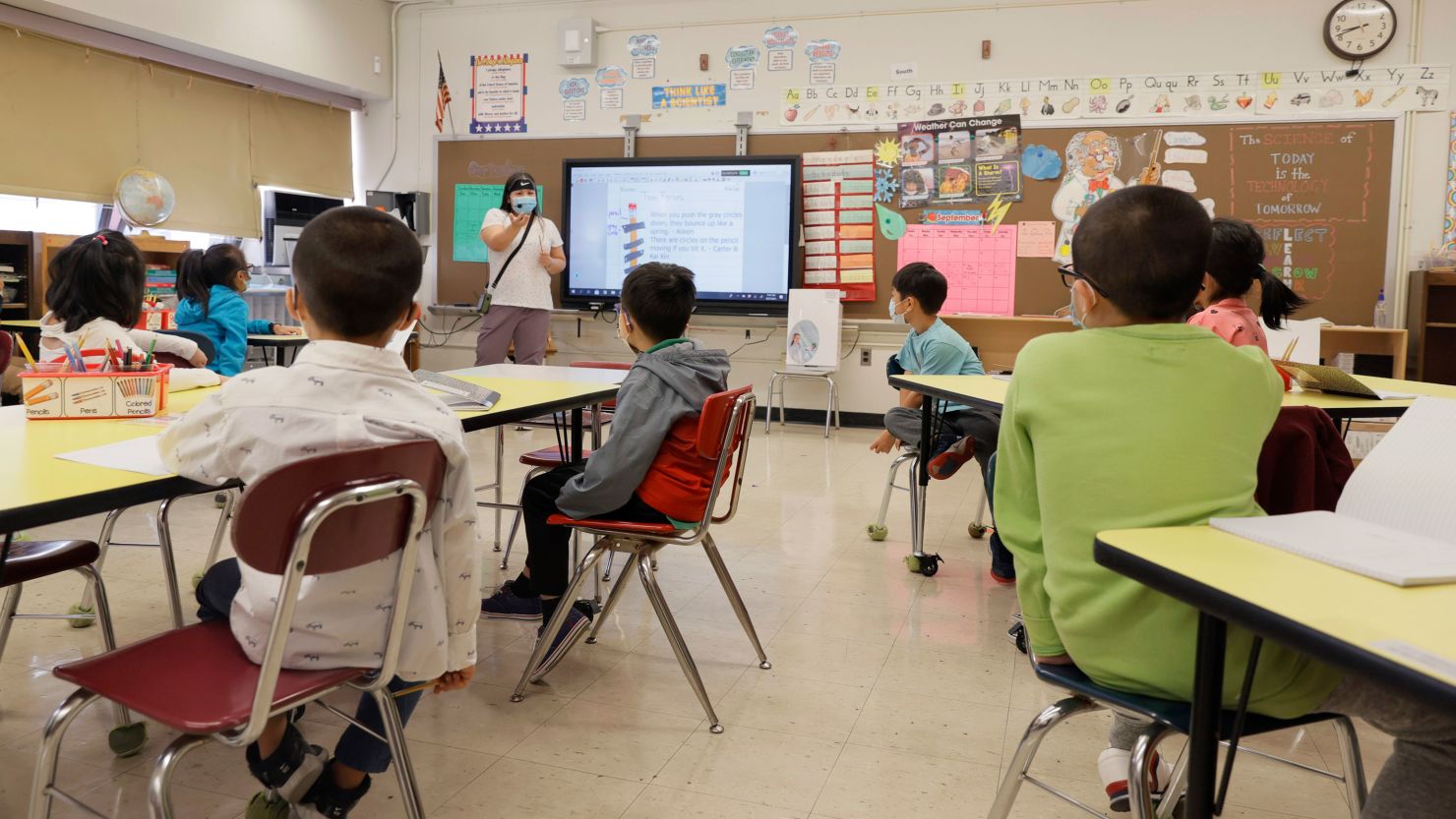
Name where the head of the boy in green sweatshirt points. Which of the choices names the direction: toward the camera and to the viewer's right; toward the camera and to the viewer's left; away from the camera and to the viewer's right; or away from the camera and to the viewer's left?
away from the camera and to the viewer's left

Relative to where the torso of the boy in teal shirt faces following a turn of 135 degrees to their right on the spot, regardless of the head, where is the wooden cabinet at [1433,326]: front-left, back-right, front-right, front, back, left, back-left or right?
front

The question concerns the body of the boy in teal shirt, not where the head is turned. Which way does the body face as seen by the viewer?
to the viewer's left

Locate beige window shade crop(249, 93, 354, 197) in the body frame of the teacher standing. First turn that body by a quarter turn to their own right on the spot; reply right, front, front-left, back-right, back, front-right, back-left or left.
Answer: front-right

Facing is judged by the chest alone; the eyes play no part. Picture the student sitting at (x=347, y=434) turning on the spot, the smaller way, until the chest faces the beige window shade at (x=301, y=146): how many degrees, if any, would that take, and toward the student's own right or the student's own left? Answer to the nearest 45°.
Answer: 0° — they already face it
